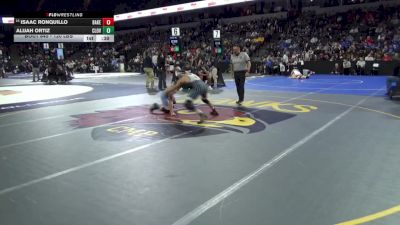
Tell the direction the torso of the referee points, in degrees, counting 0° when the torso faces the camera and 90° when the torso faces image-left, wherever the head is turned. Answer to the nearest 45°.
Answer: approximately 45°
